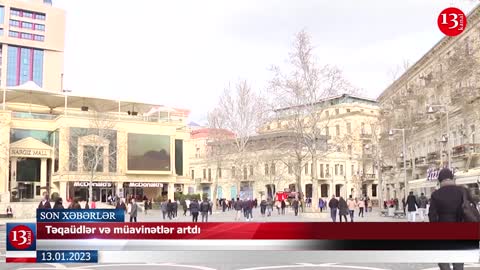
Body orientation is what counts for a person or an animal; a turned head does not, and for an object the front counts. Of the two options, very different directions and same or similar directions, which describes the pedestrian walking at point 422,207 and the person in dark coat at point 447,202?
same or similar directions

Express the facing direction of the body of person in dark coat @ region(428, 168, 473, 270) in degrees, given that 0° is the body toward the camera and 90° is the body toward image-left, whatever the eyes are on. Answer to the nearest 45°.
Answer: approximately 180°

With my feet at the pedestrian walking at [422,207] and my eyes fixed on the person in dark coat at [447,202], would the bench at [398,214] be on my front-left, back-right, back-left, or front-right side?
back-right

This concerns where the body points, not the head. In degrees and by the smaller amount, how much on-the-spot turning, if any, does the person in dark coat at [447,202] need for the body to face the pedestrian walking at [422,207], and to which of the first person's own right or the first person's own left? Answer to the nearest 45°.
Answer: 0° — they already face them

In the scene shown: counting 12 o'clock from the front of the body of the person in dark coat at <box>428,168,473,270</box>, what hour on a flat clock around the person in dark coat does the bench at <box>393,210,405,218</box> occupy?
The bench is roughly at 12 o'clock from the person in dark coat.
